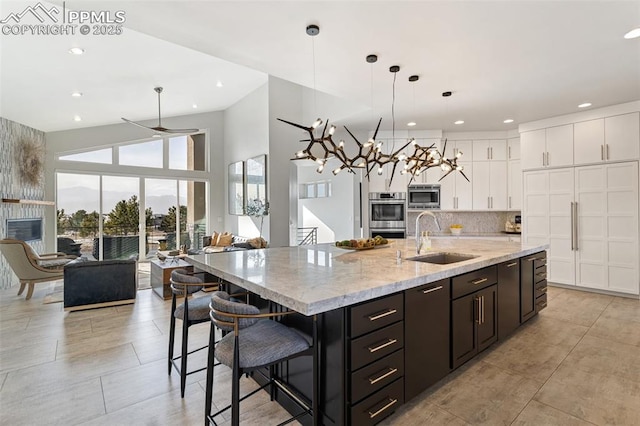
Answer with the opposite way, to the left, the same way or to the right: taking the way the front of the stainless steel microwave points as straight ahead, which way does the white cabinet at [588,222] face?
to the right

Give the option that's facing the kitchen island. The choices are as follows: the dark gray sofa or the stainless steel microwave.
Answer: the stainless steel microwave

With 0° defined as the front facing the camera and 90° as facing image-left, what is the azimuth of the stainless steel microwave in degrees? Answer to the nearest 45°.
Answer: approximately 0°

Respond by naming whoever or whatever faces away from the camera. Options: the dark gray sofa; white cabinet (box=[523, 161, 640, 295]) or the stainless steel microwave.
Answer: the dark gray sofa

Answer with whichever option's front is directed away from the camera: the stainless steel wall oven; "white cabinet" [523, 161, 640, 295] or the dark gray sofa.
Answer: the dark gray sofa

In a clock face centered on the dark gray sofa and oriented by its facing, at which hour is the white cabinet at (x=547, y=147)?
The white cabinet is roughly at 4 o'clock from the dark gray sofa.

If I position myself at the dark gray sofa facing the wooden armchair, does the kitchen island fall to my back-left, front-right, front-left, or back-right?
back-left

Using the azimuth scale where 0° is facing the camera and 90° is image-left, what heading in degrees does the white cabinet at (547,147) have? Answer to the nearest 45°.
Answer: approximately 45°

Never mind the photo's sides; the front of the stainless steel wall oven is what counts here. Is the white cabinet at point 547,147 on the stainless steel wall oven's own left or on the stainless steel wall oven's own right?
on the stainless steel wall oven's own left
